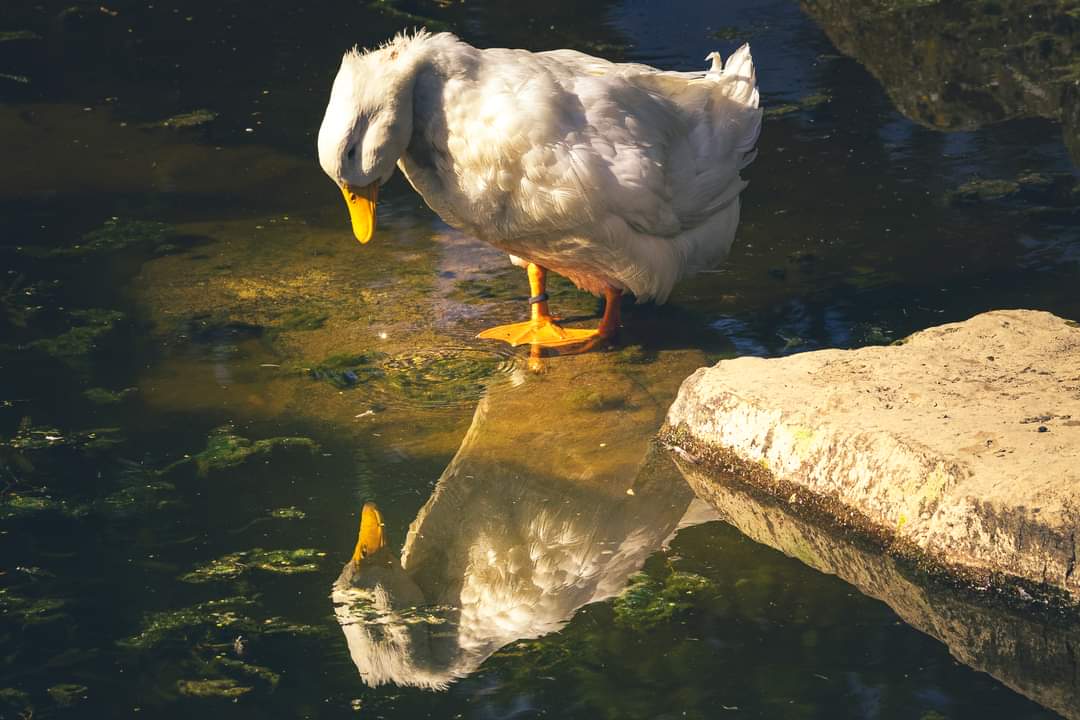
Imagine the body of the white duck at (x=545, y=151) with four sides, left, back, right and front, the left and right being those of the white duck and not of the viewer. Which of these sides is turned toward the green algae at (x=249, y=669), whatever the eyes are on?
left

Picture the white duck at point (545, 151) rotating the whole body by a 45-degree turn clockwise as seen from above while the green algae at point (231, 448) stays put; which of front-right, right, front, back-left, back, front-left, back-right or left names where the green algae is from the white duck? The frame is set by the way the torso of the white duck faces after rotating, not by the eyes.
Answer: left

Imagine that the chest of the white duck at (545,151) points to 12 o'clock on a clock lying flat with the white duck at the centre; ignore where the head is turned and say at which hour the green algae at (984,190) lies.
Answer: The green algae is roughly at 5 o'clock from the white duck.

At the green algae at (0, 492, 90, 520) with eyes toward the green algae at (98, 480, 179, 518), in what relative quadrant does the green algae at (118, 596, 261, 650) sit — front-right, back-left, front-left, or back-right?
front-right

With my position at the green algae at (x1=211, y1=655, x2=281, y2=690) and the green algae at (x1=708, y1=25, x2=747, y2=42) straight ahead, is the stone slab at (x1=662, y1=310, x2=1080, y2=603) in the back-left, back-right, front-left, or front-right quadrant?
front-right

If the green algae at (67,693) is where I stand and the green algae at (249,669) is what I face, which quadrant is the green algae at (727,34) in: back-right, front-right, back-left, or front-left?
front-left

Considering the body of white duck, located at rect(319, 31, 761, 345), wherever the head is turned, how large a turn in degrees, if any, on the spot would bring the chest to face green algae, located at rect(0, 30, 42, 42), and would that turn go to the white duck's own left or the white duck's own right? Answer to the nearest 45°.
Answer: approximately 45° to the white duck's own right

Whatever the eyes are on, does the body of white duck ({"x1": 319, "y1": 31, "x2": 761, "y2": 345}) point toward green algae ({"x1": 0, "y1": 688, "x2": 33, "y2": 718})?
no

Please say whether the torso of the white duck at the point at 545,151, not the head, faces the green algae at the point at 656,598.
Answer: no

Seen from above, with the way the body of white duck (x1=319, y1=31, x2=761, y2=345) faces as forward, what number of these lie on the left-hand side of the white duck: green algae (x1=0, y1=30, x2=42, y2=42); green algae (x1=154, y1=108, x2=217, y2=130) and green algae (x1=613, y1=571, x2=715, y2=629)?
1

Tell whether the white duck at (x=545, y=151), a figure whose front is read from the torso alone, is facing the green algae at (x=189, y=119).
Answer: no

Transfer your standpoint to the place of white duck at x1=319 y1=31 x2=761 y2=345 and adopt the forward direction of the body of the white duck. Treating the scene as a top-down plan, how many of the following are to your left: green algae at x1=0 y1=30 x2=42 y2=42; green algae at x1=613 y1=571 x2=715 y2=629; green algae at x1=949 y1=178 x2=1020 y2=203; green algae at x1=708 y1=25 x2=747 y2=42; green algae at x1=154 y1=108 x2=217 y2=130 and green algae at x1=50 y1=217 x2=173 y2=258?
1

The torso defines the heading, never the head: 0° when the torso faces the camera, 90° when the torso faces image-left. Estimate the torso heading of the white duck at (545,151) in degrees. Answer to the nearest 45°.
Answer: approximately 90°

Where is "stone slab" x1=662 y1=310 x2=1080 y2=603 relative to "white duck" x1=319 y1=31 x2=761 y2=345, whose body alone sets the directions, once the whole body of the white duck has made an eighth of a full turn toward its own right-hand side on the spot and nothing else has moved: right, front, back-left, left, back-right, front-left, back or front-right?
back

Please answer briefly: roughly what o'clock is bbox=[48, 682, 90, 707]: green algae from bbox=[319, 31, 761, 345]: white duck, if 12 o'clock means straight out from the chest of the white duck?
The green algae is roughly at 10 o'clock from the white duck.

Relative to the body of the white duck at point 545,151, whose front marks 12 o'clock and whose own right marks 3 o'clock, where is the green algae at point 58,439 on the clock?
The green algae is roughly at 11 o'clock from the white duck.

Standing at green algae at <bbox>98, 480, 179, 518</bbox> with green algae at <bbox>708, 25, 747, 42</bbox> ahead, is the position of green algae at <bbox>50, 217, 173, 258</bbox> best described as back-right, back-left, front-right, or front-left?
front-left

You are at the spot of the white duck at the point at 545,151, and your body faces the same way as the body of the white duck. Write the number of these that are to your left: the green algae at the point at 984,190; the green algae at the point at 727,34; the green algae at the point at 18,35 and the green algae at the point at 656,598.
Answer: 1

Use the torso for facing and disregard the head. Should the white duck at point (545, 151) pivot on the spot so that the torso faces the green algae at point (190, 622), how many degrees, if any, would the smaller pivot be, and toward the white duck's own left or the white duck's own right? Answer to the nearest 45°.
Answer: approximately 45° to the white duck's own left
